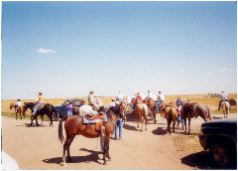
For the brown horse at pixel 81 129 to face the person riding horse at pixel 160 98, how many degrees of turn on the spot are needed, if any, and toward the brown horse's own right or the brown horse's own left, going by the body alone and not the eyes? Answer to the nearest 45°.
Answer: approximately 45° to the brown horse's own left

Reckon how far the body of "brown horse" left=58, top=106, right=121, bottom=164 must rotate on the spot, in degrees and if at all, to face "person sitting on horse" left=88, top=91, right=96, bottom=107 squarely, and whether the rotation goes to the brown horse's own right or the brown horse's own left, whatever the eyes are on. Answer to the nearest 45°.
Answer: approximately 90° to the brown horse's own left
